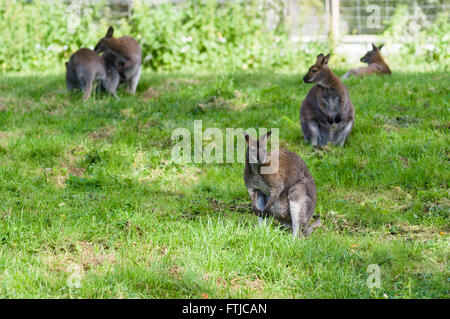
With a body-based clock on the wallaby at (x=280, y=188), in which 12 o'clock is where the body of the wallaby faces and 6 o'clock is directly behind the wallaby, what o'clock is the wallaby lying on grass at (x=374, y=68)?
The wallaby lying on grass is roughly at 5 o'clock from the wallaby.

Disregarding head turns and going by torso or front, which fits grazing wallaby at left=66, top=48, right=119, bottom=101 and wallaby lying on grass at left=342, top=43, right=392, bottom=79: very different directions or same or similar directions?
very different directions

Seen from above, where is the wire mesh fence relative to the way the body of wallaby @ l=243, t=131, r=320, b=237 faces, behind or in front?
behind

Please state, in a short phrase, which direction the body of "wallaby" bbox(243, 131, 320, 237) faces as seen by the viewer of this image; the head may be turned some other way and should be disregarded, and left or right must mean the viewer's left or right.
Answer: facing the viewer and to the left of the viewer

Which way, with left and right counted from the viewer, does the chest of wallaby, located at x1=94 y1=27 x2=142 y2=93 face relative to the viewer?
facing to the left of the viewer

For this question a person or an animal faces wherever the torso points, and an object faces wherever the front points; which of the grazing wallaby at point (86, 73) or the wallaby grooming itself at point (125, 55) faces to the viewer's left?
the wallaby grooming itself

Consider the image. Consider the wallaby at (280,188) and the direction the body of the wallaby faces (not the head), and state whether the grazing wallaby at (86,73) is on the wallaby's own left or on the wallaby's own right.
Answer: on the wallaby's own right

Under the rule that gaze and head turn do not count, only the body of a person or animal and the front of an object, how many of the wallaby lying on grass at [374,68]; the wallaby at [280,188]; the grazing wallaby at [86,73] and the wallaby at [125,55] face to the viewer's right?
1
